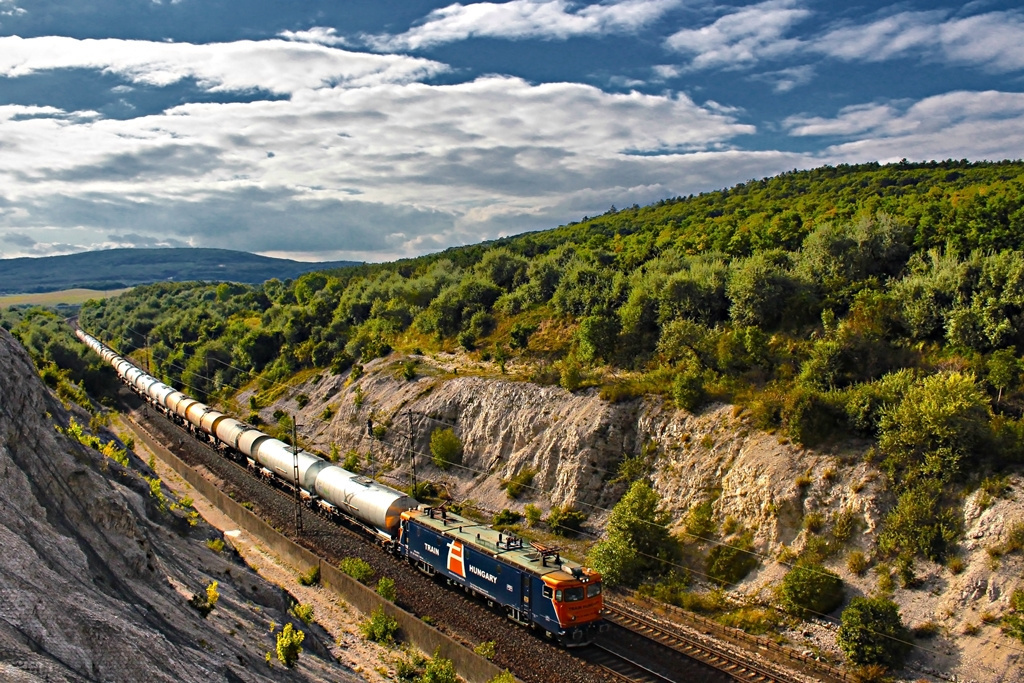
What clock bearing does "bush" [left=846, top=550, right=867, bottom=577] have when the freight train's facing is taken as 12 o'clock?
The bush is roughly at 11 o'clock from the freight train.

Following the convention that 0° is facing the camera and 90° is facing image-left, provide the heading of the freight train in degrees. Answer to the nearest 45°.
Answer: approximately 315°

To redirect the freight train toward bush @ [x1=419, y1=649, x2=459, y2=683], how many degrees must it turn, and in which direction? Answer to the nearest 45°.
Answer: approximately 45° to its right

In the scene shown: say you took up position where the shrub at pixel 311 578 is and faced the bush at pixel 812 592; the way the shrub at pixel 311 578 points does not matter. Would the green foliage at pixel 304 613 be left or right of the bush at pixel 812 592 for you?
right

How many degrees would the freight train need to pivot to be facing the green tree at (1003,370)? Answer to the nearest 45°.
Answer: approximately 45° to its left
